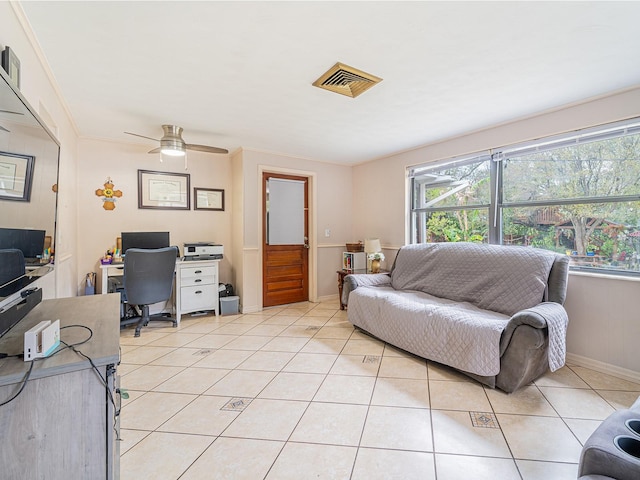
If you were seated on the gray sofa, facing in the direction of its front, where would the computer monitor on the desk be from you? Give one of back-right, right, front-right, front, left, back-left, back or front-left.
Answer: front-right

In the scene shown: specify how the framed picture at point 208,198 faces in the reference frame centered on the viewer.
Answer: facing the viewer

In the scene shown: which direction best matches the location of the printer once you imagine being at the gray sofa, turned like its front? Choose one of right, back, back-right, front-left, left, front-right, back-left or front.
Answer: front-right

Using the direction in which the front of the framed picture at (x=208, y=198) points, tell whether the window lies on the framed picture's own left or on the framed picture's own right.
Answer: on the framed picture's own left

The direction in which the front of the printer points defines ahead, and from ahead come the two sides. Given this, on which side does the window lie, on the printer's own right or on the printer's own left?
on the printer's own left

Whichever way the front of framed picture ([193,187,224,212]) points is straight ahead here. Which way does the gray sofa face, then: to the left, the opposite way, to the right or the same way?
to the right

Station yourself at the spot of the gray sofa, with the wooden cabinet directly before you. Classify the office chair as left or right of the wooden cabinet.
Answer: right

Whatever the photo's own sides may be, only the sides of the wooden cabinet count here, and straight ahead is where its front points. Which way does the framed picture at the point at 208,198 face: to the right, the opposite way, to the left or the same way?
to the right

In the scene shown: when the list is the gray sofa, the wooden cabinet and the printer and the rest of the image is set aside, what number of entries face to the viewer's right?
1

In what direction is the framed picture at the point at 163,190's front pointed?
toward the camera
